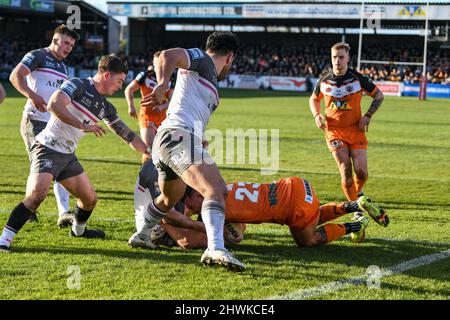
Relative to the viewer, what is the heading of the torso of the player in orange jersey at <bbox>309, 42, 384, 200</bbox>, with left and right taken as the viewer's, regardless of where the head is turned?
facing the viewer

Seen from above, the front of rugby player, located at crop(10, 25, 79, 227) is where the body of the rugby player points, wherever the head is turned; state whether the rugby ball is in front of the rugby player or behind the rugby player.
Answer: in front

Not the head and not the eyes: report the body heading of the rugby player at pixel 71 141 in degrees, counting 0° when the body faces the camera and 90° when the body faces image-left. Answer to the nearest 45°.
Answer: approximately 315°

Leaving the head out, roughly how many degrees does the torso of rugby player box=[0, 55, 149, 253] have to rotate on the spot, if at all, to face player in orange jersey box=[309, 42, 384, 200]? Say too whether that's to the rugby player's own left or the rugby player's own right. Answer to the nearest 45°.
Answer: approximately 90° to the rugby player's own left

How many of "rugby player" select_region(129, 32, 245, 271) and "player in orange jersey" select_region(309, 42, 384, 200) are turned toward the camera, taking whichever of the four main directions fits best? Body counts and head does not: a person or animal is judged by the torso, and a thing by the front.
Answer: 1

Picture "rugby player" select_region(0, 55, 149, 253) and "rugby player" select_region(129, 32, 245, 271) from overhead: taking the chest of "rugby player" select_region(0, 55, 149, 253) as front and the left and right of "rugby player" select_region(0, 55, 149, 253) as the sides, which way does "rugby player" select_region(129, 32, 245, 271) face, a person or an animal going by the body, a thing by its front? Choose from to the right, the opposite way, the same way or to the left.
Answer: to the left

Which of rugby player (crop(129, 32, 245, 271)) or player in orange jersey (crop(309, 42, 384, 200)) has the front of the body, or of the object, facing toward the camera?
the player in orange jersey

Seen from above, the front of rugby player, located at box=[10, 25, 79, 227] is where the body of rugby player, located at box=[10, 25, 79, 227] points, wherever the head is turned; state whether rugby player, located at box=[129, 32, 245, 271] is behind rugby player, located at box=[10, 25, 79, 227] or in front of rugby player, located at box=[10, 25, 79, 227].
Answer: in front

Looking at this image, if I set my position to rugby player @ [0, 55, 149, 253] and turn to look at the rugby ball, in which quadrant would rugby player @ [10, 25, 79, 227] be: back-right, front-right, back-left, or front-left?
back-left

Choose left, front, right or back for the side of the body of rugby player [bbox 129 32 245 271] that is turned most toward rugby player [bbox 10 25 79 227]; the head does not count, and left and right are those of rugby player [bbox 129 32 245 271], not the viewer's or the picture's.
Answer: left

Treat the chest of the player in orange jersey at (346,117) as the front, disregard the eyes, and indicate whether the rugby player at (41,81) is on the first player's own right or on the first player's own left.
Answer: on the first player's own right

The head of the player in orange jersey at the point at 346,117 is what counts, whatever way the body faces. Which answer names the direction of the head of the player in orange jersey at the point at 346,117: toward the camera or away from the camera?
toward the camera
